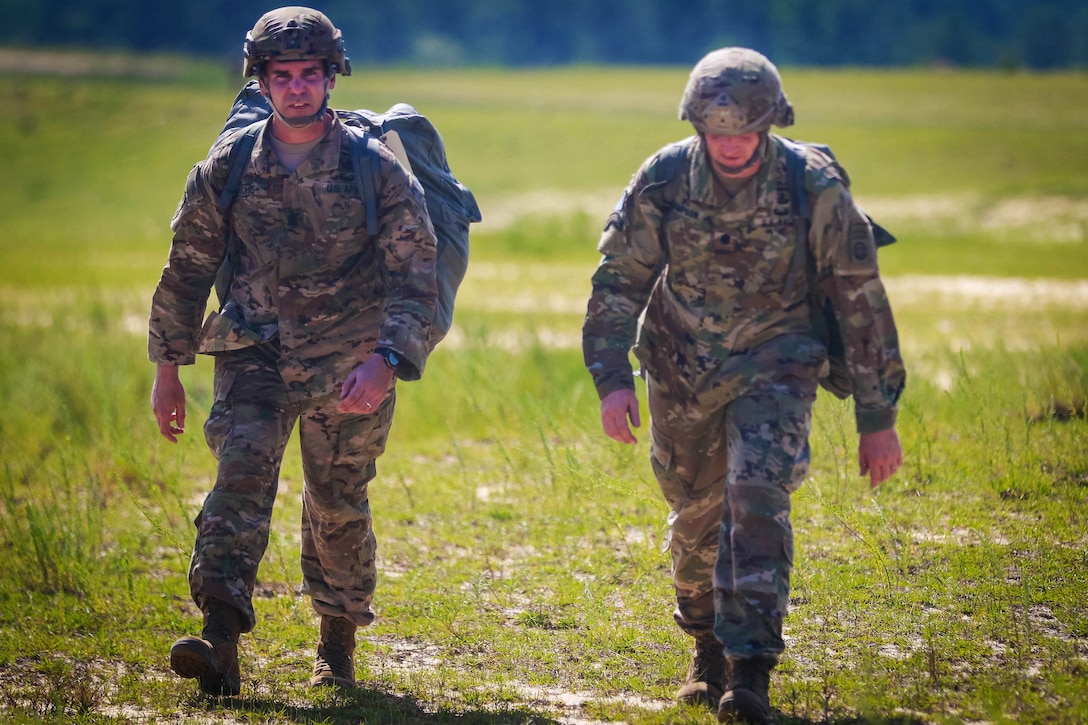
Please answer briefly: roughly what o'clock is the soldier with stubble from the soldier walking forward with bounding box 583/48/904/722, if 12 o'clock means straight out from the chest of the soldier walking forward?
The soldier with stubble is roughly at 3 o'clock from the soldier walking forward.

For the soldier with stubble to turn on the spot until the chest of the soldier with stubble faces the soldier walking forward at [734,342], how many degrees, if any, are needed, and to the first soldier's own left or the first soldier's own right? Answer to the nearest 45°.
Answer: approximately 90° to the first soldier's own left

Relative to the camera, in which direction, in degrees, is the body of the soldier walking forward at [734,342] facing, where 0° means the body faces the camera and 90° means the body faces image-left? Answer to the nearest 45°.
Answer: approximately 0°

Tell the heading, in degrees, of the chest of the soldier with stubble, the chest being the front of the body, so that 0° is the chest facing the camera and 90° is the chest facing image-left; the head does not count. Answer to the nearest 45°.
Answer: approximately 0°

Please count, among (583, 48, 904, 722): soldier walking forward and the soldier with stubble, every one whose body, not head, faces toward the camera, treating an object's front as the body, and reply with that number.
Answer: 2
